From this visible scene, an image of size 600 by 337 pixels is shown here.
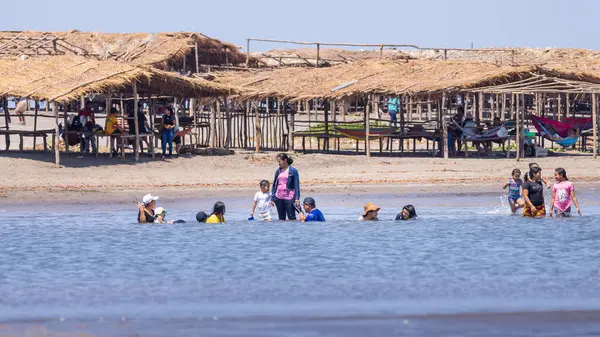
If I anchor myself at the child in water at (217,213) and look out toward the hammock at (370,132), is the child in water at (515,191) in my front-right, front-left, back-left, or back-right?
front-right

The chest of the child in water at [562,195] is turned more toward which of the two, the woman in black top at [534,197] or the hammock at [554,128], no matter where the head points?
the woman in black top

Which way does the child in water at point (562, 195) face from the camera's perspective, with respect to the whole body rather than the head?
toward the camera

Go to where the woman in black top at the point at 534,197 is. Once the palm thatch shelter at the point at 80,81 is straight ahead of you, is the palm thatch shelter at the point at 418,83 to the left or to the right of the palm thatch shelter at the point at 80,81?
right

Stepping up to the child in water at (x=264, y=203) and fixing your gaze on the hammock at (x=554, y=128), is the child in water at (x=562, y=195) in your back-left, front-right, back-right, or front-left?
front-right

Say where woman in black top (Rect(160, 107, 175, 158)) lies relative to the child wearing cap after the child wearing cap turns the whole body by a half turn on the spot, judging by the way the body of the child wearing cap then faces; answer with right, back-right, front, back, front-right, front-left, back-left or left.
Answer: front-right

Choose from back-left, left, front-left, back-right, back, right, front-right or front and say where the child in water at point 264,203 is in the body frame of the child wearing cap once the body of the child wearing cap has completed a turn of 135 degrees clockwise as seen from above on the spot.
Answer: back

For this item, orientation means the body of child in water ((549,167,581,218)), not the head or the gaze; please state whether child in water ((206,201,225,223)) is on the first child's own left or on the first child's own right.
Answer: on the first child's own right

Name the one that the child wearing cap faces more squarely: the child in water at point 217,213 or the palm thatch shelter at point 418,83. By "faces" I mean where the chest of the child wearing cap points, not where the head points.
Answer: the child in water

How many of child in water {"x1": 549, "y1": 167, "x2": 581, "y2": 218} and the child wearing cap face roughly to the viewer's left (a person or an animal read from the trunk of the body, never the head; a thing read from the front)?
0

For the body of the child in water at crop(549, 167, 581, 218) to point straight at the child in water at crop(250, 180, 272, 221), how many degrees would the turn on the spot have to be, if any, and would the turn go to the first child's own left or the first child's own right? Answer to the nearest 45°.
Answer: approximately 90° to the first child's own right

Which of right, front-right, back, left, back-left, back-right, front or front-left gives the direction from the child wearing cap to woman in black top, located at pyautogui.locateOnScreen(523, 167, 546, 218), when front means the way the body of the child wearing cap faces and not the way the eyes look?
front-left
